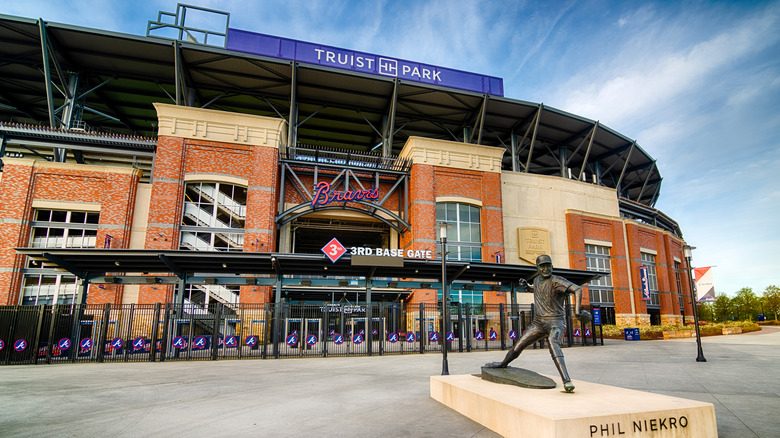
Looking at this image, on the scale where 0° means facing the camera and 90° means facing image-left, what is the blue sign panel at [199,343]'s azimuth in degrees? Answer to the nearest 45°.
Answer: approximately 0°

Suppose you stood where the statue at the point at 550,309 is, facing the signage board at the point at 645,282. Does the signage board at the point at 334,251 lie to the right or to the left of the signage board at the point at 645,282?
left

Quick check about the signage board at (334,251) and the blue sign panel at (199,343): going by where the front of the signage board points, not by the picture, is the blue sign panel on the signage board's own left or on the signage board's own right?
on the signage board's own right

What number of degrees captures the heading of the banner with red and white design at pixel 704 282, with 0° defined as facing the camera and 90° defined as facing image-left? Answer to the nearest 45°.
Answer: approximately 0°

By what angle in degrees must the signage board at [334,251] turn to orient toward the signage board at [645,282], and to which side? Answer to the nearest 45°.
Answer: approximately 135° to its left
